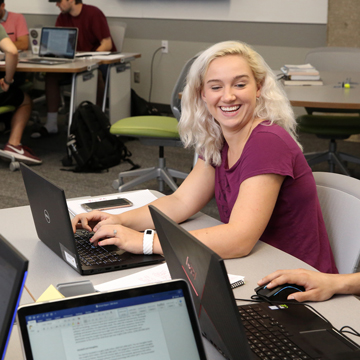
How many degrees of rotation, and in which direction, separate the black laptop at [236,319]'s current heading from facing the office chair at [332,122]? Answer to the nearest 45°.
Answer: approximately 45° to its left

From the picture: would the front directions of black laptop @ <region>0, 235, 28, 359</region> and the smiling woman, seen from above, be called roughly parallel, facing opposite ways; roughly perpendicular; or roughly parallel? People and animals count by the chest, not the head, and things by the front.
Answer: roughly parallel

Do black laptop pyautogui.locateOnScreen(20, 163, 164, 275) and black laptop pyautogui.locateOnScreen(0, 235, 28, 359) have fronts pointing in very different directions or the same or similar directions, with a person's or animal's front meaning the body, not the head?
very different directions

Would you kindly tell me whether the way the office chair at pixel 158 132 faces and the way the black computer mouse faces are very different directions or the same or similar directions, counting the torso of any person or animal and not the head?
same or similar directions

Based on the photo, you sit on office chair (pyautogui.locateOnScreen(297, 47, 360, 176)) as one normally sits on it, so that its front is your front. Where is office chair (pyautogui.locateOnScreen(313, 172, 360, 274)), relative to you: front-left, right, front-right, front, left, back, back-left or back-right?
front

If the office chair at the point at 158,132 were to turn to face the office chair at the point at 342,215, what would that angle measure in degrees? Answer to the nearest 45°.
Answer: approximately 90° to its left

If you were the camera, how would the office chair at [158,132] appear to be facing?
facing to the left of the viewer

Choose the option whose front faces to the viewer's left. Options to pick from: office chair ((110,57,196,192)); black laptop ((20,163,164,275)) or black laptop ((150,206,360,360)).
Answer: the office chair

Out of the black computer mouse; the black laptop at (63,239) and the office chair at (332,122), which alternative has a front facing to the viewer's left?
the black computer mouse

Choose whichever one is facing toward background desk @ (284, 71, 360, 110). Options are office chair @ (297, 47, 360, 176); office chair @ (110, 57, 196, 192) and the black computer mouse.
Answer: office chair @ (297, 47, 360, 176)

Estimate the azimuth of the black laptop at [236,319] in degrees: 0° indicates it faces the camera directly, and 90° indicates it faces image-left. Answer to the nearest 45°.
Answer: approximately 225°

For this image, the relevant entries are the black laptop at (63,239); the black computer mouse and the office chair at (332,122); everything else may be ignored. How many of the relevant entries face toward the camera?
1
